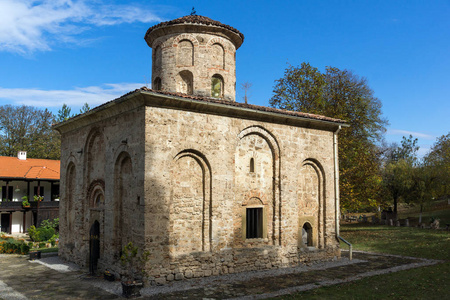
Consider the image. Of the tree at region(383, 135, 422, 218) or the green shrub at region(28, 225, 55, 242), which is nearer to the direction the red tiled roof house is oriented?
the green shrub

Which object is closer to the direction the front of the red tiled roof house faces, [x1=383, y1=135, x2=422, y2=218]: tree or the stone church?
the stone church

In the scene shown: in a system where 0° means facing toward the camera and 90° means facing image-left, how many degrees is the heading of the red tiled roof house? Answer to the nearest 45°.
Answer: approximately 0°

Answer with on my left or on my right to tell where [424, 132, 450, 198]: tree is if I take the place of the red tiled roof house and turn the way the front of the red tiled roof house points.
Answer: on my left

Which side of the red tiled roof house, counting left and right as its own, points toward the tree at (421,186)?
left

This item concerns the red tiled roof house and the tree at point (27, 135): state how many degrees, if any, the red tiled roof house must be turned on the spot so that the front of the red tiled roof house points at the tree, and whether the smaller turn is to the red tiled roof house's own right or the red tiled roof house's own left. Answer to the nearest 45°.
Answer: approximately 180°
